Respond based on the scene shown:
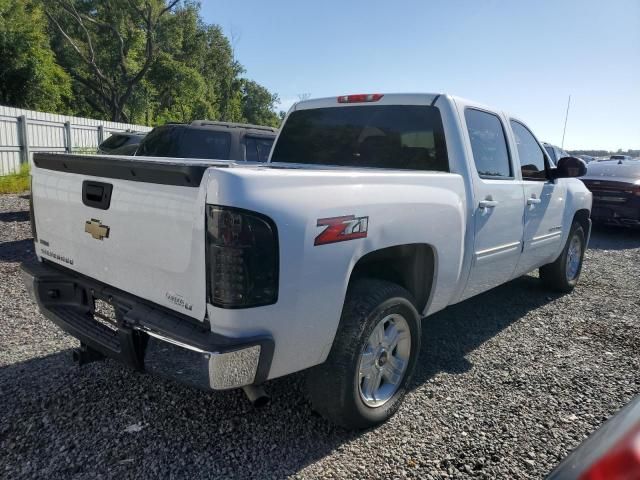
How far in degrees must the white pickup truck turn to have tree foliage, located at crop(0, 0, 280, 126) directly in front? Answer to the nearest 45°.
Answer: approximately 90° to its left

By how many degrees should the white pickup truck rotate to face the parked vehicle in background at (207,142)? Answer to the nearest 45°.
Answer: approximately 45° to its left

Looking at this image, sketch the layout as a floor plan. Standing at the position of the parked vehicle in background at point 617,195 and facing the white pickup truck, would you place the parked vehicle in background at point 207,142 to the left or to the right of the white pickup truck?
right

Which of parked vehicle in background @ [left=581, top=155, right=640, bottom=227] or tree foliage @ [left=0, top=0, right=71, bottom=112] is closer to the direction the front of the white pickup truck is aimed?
the parked vehicle in background

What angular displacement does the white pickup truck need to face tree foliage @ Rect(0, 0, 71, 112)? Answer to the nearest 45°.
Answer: approximately 90° to its left

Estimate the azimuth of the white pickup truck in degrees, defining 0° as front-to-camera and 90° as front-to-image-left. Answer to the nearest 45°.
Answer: approximately 225°

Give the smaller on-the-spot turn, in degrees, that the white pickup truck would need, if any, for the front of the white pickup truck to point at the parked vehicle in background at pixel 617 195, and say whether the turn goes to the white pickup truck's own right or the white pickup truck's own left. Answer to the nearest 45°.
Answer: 0° — it already faces it
